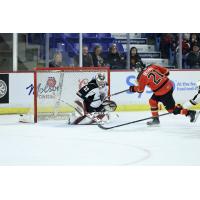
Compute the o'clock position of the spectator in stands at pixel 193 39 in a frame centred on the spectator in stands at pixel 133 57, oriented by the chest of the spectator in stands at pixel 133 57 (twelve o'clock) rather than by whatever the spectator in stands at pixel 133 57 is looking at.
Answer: the spectator in stands at pixel 193 39 is roughly at 9 o'clock from the spectator in stands at pixel 133 57.

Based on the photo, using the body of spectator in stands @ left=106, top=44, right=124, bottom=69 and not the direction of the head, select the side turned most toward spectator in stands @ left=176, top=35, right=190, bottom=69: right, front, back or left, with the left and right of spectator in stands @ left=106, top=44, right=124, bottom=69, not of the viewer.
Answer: left

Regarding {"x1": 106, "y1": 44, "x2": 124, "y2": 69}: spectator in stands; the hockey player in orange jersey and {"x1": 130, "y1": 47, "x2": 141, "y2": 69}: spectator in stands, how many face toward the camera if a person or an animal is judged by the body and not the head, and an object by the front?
2

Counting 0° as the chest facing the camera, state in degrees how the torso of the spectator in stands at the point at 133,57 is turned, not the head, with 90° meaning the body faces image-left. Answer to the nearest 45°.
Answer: approximately 0°

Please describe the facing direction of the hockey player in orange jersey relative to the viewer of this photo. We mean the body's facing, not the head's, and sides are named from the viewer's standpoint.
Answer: facing away from the viewer and to the left of the viewer

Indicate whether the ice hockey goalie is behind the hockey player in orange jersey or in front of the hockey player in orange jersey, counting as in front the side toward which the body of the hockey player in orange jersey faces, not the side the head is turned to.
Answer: in front

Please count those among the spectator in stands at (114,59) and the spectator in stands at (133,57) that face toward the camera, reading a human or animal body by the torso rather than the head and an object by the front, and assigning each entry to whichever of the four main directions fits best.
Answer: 2

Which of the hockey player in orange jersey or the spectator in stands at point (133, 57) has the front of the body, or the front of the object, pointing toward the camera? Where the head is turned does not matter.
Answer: the spectator in stands

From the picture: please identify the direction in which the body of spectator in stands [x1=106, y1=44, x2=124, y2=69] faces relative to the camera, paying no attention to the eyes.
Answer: toward the camera
